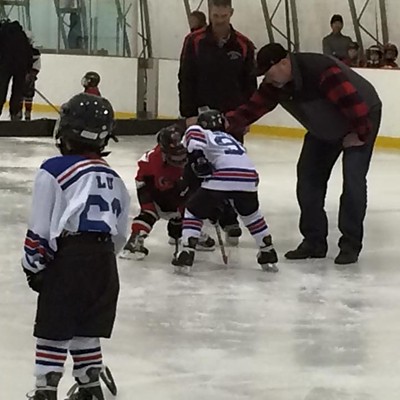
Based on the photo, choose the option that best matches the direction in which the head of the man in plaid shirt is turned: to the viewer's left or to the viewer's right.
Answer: to the viewer's left

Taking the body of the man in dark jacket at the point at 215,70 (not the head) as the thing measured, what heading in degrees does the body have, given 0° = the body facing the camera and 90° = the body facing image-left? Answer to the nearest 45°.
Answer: approximately 0°

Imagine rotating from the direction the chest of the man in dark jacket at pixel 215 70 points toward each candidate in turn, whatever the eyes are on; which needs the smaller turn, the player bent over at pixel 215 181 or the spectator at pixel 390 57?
the player bent over

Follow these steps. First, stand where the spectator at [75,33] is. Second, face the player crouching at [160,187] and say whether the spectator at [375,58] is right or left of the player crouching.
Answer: left

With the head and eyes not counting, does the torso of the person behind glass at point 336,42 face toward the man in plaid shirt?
yes

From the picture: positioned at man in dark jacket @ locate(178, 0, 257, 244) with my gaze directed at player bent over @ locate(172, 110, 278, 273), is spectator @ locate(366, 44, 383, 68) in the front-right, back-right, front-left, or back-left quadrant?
back-left

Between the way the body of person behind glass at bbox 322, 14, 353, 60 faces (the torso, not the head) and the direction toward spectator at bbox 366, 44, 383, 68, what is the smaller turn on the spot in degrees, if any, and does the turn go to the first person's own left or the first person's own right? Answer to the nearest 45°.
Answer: approximately 45° to the first person's own left

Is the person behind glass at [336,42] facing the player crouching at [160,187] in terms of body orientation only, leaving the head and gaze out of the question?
yes

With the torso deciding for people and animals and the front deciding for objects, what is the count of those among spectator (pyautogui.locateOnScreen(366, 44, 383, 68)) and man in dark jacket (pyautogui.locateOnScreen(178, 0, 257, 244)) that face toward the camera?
2
